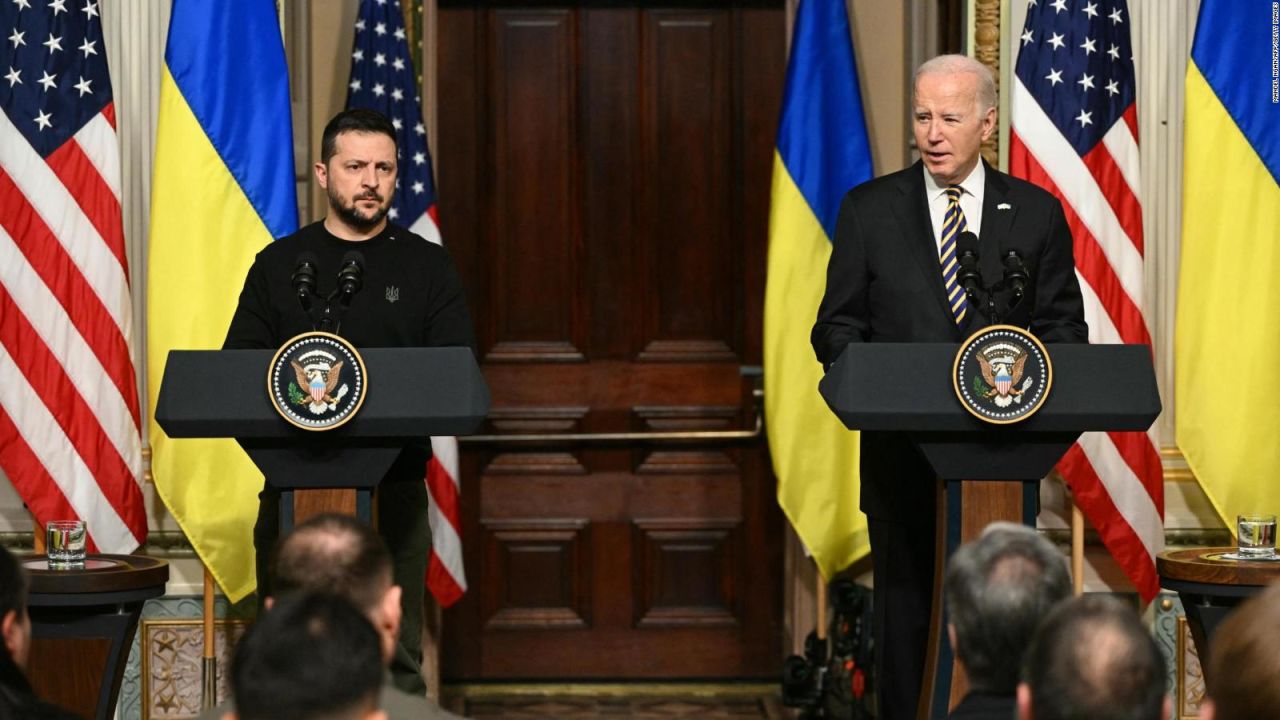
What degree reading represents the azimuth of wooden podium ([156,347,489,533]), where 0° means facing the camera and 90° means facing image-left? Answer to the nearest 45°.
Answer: approximately 0°

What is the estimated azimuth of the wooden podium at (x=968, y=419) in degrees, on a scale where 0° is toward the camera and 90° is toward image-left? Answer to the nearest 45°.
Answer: approximately 0°

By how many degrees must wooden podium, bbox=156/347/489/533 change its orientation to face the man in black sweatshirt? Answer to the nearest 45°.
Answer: approximately 180°

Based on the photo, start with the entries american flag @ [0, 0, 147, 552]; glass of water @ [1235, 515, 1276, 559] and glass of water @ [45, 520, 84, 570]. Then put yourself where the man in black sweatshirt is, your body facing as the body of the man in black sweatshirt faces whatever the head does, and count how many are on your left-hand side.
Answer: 1
